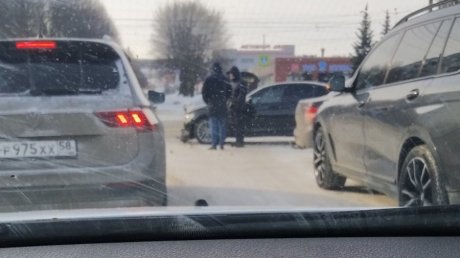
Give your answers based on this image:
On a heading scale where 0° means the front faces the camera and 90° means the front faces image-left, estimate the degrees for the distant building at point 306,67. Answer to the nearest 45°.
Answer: approximately 0°

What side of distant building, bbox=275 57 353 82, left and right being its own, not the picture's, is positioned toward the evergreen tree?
left

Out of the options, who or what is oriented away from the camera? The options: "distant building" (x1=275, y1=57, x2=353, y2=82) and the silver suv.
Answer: the silver suv

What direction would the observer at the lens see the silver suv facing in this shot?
facing away from the viewer
